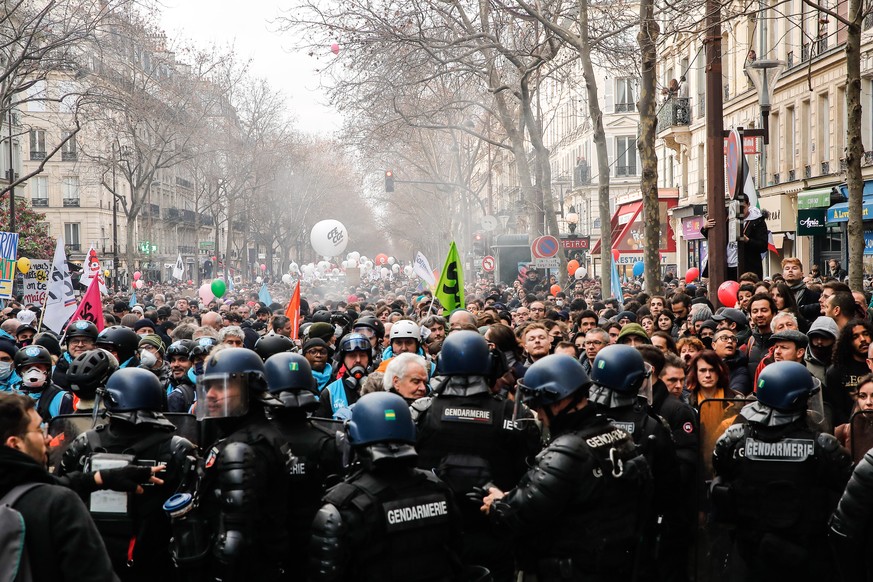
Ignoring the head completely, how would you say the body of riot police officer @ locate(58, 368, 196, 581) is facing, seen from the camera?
away from the camera

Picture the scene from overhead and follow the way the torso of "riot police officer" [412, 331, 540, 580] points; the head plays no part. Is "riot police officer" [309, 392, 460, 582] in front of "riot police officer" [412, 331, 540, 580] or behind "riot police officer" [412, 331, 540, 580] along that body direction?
behind

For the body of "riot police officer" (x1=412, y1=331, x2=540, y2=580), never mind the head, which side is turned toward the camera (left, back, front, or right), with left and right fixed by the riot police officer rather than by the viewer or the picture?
back

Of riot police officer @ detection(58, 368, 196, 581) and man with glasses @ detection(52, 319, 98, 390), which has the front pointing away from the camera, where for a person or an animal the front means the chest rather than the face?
the riot police officer

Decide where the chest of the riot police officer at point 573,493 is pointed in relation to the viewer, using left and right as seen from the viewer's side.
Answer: facing away from the viewer and to the left of the viewer

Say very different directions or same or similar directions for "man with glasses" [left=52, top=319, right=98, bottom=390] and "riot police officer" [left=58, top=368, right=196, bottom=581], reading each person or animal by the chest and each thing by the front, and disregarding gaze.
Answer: very different directions

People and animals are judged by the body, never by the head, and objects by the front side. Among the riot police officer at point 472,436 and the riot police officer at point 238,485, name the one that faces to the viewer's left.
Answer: the riot police officer at point 238,485

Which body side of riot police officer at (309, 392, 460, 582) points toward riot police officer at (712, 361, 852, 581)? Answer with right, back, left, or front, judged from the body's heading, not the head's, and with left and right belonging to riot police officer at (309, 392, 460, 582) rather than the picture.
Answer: right

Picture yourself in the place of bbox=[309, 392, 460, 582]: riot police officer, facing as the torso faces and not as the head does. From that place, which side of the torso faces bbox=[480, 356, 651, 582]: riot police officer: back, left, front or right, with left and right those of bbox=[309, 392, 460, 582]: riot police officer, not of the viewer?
right

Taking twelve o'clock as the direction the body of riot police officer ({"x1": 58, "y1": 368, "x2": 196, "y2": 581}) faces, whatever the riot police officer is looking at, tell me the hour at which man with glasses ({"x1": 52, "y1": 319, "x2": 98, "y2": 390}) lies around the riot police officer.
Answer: The man with glasses is roughly at 12 o'clock from the riot police officer.

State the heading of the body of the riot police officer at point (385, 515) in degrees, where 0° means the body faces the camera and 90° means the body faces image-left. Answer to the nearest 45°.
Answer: approximately 135°
